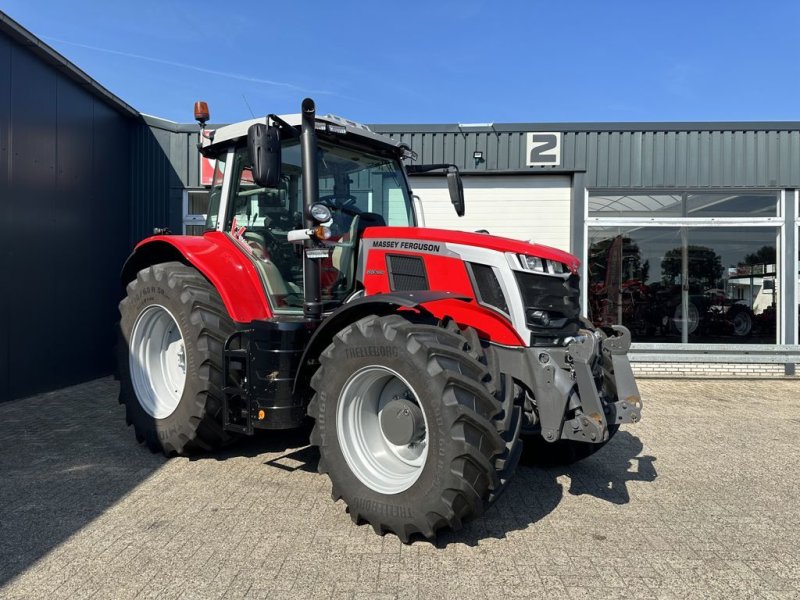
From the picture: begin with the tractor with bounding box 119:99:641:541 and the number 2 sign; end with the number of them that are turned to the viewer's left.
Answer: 0

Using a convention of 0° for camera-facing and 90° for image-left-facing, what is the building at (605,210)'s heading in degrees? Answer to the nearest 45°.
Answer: approximately 0°

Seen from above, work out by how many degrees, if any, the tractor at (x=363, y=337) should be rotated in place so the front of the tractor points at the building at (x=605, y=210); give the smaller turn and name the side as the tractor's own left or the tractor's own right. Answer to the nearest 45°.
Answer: approximately 90° to the tractor's own left

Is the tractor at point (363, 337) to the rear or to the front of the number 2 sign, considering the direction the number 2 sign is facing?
to the front

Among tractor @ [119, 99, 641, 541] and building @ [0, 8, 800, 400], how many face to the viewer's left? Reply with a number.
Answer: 0

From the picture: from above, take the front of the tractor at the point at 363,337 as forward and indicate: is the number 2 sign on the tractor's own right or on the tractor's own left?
on the tractor's own left
